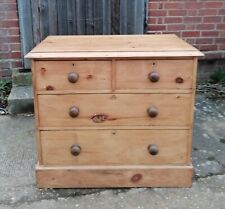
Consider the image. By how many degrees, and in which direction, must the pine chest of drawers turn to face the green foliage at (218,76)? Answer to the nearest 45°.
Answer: approximately 135° to its left

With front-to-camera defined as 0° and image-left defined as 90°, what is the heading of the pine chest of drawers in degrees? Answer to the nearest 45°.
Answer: approximately 0°
